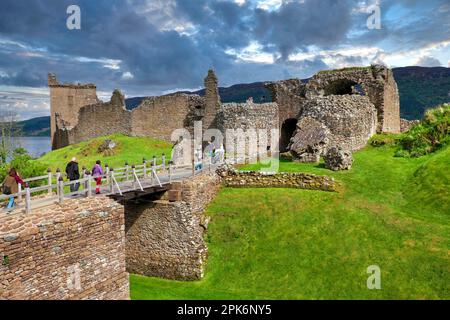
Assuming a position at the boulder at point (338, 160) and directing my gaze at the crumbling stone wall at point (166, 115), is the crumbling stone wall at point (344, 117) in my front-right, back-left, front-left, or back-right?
front-right

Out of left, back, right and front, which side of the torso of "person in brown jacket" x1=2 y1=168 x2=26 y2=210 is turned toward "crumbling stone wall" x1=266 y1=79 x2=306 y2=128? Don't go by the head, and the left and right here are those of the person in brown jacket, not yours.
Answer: front

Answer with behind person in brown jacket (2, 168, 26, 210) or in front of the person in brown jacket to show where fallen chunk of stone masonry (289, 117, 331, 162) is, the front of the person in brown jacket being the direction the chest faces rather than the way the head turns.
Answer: in front

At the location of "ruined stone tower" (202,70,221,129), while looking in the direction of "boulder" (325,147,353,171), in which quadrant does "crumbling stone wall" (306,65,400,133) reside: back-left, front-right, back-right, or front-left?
front-left

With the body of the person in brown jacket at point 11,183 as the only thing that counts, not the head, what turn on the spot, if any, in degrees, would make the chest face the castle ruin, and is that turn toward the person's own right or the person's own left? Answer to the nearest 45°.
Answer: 0° — they already face it

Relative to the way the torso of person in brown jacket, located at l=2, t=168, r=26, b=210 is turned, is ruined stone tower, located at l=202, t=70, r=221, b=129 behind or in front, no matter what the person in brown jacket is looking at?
in front

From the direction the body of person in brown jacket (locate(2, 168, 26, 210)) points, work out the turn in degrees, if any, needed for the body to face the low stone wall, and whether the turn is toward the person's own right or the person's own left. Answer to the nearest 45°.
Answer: approximately 45° to the person's own right

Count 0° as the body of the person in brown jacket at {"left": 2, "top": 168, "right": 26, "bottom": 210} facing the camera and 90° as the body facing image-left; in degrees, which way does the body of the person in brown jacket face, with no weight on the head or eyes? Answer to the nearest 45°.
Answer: approximately 225°
